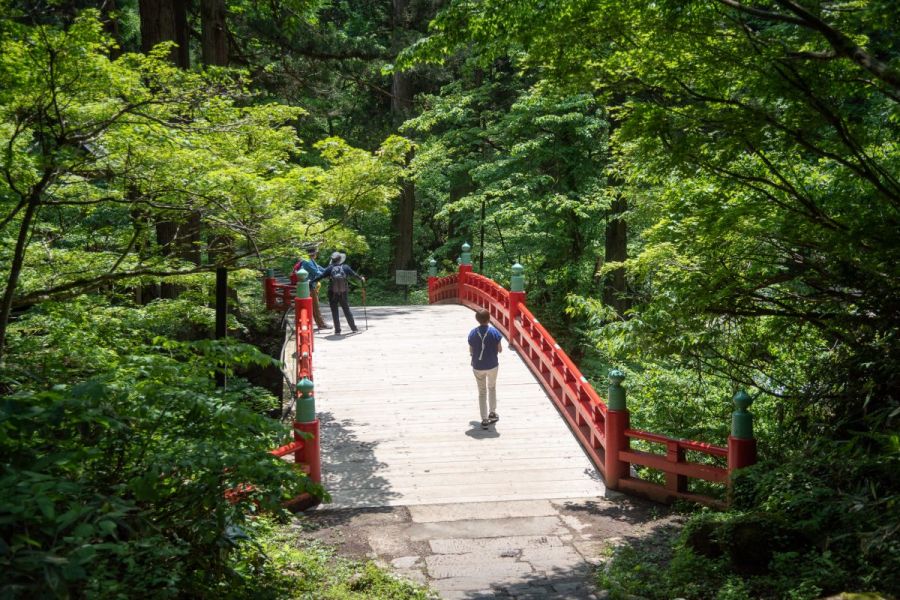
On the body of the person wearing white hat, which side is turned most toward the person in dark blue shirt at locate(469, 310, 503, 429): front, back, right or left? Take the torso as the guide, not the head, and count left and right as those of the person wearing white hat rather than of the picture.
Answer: back

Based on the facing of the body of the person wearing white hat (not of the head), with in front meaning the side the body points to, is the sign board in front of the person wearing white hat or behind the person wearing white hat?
in front

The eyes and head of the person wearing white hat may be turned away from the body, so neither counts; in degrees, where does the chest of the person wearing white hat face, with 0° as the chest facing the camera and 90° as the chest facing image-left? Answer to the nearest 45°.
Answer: approximately 180°
